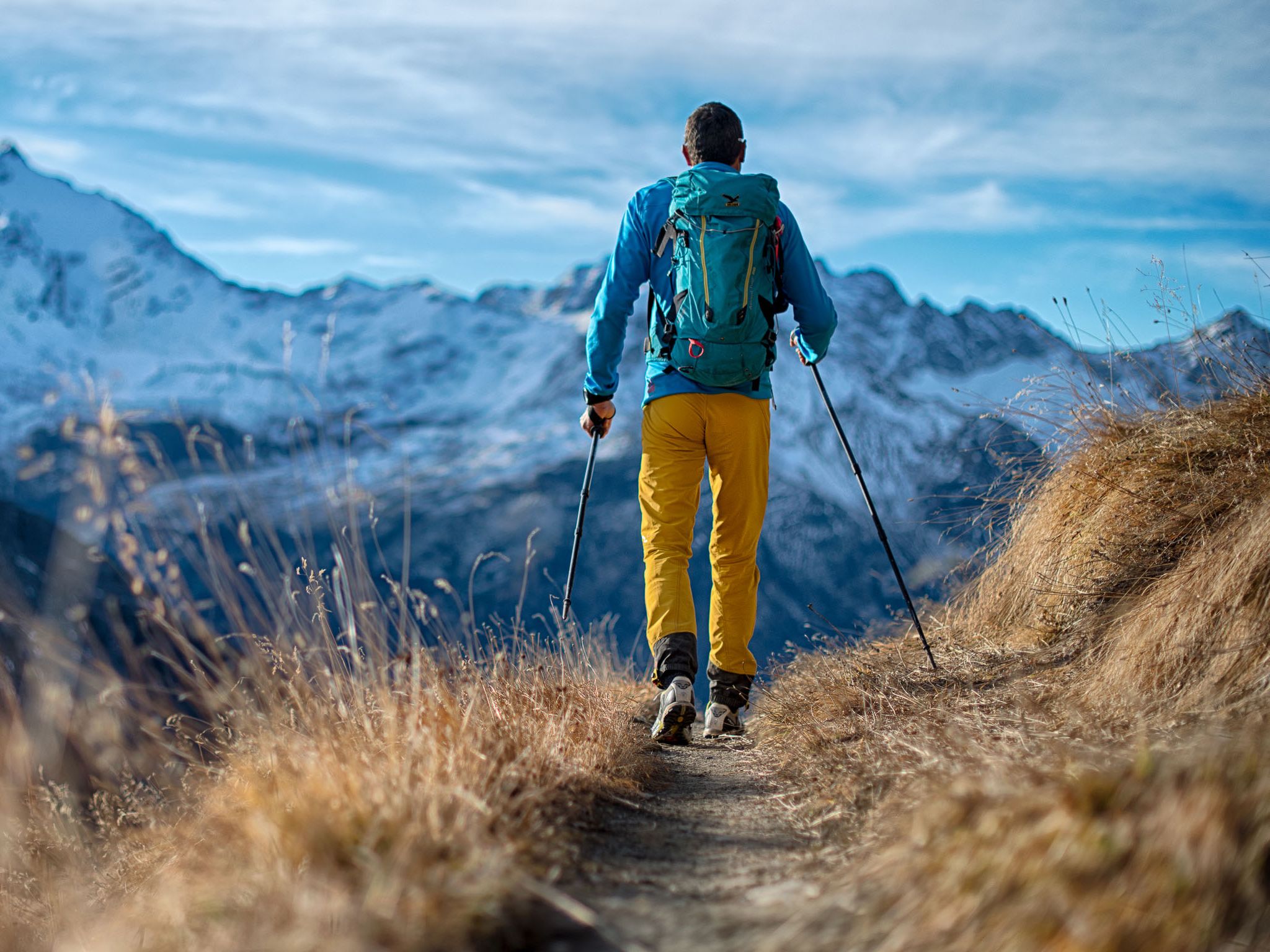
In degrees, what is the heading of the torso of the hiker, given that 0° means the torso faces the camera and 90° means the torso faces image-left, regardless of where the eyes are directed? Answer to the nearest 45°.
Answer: approximately 180°
